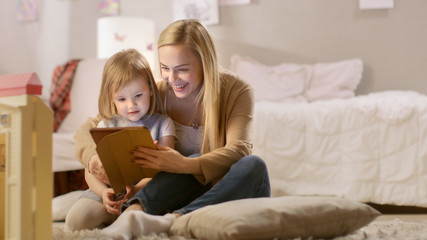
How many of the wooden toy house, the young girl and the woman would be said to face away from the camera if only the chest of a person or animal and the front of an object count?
0

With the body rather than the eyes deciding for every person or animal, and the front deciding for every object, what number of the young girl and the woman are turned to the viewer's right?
0

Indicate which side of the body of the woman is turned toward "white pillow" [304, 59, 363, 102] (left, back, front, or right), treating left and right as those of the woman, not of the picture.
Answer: back

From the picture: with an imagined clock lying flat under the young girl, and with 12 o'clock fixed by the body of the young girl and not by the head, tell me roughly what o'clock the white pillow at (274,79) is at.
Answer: The white pillow is roughly at 7 o'clock from the young girl.

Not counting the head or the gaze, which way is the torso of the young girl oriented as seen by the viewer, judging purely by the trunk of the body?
toward the camera

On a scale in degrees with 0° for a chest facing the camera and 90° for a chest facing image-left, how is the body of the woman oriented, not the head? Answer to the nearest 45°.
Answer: approximately 45°

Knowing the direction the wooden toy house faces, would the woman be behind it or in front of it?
behind

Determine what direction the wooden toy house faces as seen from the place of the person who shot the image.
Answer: facing the viewer and to the left of the viewer
